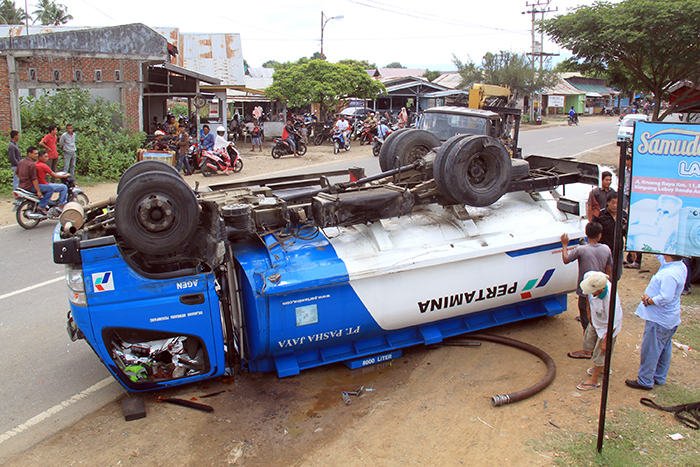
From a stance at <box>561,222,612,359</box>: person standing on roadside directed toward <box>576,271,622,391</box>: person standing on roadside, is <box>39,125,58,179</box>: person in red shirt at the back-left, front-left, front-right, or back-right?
back-right

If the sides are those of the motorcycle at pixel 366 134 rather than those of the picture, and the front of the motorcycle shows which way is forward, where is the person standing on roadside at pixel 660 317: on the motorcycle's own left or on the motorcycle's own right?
on the motorcycle's own left

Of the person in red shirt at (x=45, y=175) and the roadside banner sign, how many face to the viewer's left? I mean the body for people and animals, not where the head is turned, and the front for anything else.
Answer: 0

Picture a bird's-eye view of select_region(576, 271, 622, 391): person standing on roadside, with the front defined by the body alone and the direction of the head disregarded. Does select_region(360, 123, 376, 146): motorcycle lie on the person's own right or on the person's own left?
on the person's own right

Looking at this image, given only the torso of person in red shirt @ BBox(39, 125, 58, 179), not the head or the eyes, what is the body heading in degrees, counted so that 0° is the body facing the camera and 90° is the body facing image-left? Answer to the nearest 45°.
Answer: approximately 315°

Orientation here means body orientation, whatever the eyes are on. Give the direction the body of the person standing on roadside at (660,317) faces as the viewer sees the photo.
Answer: to the viewer's left

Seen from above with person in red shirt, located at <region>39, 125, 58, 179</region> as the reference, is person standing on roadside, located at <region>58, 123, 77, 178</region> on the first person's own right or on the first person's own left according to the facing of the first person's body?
on the first person's own left
